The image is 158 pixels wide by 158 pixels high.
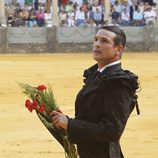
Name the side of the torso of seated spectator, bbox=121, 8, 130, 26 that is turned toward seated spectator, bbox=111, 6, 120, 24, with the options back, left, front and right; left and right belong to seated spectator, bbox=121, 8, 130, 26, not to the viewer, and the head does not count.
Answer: right

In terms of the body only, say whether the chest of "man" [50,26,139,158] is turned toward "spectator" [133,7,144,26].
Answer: no

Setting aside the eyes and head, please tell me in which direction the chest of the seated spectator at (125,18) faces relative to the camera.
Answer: toward the camera

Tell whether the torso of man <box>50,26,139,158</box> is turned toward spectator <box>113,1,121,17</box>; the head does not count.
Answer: no

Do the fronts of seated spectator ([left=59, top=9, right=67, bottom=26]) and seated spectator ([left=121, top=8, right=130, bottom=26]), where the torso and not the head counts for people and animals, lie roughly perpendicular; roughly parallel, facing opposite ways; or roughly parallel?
roughly parallel

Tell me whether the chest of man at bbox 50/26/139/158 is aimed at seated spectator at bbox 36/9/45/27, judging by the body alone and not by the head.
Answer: no

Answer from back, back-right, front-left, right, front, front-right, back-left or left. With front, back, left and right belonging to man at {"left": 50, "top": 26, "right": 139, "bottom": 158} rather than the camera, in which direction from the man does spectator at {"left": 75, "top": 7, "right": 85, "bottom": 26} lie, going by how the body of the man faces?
back-right

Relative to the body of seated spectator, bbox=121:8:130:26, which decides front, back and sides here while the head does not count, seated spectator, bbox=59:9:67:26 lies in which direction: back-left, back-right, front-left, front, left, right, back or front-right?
right

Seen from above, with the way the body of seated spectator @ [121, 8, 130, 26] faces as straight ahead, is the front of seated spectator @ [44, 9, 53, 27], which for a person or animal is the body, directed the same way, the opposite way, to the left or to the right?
the same way

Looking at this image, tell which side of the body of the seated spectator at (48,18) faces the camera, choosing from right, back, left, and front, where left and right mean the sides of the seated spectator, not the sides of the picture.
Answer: front

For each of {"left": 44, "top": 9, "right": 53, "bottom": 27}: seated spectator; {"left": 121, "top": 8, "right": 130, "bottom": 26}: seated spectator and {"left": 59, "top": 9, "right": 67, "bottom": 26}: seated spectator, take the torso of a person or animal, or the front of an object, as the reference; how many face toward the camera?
3

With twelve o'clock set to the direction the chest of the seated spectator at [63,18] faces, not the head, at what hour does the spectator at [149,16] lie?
The spectator is roughly at 9 o'clock from the seated spectator.

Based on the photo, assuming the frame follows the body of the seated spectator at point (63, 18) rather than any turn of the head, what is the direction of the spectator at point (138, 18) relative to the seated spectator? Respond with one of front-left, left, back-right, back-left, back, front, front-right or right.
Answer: left

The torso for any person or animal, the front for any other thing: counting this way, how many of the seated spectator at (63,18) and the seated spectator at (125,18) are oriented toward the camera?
2

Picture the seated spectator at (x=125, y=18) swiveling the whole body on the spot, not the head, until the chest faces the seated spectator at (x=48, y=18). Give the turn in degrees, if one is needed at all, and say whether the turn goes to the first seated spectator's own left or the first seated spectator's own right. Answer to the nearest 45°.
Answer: approximately 90° to the first seated spectator's own right
